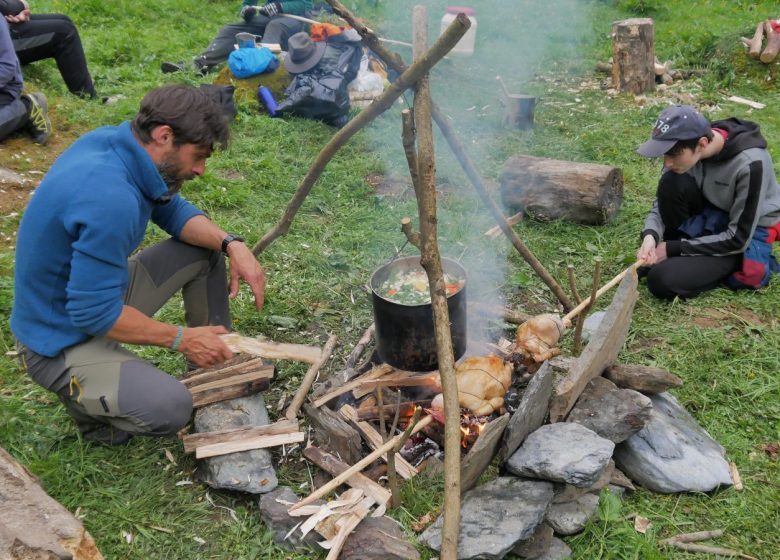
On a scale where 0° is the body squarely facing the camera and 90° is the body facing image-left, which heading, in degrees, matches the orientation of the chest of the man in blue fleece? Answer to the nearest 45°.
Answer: approximately 270°

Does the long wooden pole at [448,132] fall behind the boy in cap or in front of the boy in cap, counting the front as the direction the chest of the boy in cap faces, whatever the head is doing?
in front

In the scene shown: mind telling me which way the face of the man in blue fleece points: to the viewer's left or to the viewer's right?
to the viewer's right

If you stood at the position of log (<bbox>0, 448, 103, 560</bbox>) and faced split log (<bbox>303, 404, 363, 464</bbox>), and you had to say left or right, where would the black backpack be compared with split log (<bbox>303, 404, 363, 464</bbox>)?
left

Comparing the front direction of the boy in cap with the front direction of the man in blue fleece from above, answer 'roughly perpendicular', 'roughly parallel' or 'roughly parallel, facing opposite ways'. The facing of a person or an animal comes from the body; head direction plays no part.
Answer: roughly parallel, facing opposite ways

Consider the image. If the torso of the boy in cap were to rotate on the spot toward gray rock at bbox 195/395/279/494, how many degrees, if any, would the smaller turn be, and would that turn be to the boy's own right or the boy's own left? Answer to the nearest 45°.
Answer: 0° — they already face it

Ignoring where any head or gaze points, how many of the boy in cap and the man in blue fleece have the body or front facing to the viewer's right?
1

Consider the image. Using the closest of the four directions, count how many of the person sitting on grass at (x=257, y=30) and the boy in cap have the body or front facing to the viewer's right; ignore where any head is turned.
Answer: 0

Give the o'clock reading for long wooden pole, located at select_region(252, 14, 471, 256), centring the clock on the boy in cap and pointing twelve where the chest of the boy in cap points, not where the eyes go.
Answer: The long wooden pole is roughly at 12 o'clock from the boy in cap.

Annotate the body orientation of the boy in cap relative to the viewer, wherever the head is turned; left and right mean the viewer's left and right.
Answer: facing the viewer and to the left of the viewer

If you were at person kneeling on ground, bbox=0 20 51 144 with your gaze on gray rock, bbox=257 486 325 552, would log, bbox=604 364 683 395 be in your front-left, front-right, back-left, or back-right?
front-left

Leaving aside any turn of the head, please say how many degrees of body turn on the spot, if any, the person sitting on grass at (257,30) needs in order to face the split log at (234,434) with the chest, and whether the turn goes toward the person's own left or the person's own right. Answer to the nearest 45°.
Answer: approximately 45° to the person's own left

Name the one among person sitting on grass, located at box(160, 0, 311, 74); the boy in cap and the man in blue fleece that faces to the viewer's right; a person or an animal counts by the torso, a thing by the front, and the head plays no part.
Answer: the man in blue fleece

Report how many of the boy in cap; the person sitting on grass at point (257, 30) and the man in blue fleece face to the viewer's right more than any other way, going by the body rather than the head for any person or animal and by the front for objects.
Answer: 1

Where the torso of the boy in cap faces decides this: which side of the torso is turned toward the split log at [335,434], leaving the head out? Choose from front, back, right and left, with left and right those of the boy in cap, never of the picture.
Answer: front
